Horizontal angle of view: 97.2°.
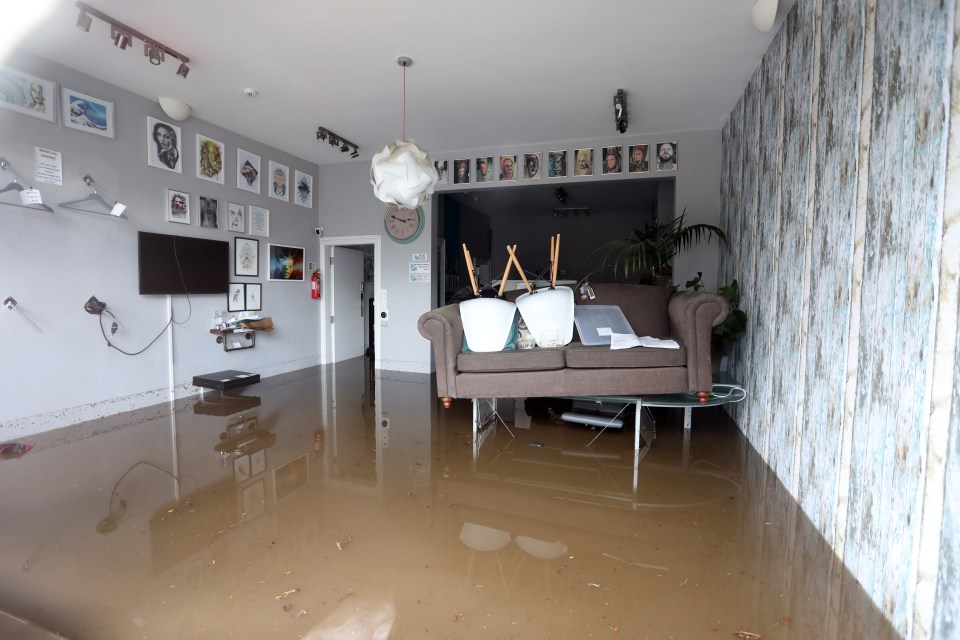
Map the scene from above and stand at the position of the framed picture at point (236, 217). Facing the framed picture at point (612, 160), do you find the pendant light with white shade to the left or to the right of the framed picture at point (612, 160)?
right

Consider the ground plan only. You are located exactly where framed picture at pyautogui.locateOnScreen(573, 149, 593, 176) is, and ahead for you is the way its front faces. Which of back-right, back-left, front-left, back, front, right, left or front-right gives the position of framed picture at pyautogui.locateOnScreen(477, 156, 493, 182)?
right

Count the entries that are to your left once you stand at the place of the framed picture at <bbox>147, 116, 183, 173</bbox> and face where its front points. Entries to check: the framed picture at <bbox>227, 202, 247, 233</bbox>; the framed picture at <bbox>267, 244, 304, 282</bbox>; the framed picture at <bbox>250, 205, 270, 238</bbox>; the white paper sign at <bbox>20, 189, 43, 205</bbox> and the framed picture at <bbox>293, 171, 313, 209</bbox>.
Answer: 4

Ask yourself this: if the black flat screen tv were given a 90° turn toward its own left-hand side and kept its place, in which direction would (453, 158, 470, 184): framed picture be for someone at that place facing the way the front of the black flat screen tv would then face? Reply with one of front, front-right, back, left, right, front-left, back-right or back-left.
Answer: front-right

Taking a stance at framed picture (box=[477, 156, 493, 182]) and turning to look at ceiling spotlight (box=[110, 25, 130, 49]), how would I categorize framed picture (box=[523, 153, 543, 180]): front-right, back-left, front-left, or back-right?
back-left

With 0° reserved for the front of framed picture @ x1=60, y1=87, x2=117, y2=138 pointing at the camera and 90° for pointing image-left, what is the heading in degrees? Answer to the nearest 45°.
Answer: approximately 315°

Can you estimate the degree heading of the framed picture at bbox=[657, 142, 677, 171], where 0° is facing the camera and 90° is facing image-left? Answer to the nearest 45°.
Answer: approximately 0°

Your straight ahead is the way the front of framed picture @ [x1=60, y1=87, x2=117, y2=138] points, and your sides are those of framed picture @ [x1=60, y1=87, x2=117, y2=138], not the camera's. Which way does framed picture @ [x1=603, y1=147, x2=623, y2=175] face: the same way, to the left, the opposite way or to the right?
to the right

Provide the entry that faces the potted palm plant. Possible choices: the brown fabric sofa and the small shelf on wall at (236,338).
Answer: the small shelf on wall

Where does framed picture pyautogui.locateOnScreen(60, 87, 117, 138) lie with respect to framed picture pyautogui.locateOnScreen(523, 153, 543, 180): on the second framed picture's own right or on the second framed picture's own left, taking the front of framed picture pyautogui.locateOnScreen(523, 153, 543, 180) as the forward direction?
on the second framed picture's own right

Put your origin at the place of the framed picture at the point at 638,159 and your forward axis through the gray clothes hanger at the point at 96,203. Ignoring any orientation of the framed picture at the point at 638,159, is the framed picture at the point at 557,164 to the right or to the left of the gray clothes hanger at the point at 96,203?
right

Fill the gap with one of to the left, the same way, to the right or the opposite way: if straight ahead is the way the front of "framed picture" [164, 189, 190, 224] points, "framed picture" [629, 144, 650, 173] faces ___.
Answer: to the right
